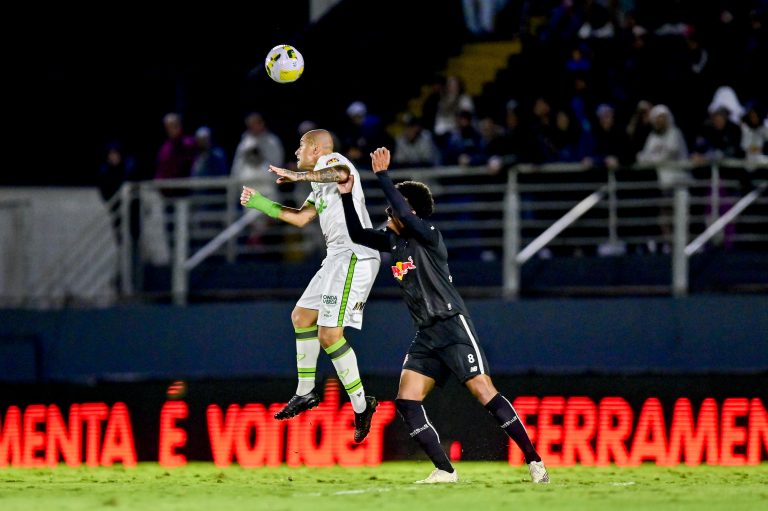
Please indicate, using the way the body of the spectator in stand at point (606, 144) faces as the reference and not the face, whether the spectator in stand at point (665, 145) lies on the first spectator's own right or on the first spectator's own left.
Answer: on the first spectator's own left

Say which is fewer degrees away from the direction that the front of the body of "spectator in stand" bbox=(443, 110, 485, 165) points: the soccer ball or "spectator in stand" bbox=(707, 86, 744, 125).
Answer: the soccer ball

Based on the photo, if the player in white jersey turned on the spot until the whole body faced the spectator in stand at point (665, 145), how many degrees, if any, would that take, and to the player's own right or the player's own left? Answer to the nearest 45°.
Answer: approximately 135° to the player's own right

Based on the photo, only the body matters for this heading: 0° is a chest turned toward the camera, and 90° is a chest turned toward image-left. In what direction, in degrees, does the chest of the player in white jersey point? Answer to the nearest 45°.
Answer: approximately 90°

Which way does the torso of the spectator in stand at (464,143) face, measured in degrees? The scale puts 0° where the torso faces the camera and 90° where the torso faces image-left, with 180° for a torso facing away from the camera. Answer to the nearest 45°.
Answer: approximately 0°

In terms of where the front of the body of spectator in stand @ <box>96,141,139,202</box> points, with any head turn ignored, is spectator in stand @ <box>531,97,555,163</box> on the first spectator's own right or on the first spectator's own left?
on the first spectator's own left

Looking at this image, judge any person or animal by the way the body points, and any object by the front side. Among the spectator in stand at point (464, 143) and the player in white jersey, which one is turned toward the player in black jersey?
the spectator in stand

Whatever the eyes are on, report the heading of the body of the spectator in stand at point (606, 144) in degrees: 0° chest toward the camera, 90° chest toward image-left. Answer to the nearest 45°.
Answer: approximately 0°
